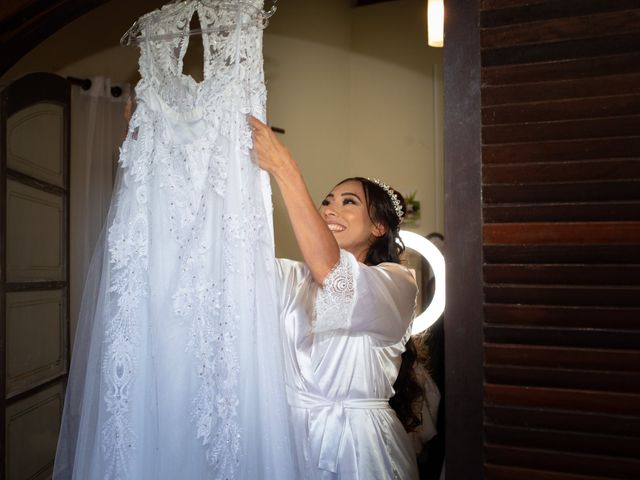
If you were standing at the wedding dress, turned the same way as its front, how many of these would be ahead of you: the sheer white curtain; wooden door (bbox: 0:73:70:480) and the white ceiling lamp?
0

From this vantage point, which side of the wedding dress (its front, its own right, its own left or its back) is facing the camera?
front

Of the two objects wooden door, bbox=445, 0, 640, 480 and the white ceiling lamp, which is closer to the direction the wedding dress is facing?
the wooden door

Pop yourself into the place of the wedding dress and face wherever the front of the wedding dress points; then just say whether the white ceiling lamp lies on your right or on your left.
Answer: on your left

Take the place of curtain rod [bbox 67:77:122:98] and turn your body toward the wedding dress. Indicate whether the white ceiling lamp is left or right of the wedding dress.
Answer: left

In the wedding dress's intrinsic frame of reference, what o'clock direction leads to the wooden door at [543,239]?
The wooden door is roughly at 10 o'clock from the wedding dress.

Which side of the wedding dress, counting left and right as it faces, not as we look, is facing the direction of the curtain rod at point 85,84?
back

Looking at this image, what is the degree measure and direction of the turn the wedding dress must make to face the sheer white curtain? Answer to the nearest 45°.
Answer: approximately 180°

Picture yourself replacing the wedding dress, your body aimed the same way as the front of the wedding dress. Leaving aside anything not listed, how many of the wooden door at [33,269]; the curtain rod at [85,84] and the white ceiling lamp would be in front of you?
0

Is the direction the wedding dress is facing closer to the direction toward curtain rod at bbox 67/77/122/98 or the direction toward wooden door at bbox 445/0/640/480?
the wooden door

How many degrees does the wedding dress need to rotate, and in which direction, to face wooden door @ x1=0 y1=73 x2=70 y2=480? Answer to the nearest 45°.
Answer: approximately 135° to its right

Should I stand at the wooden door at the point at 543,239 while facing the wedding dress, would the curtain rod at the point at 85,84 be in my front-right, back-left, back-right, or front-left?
front-right
